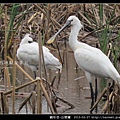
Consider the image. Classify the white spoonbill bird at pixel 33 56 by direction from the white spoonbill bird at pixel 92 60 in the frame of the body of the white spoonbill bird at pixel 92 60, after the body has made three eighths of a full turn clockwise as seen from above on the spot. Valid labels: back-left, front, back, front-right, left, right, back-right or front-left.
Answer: left

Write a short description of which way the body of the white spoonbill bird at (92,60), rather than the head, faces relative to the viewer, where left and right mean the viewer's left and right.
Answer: facing to the left of the viewer

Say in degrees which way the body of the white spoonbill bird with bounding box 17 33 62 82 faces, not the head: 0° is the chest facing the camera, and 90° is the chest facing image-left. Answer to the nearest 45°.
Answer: approximately 90°
